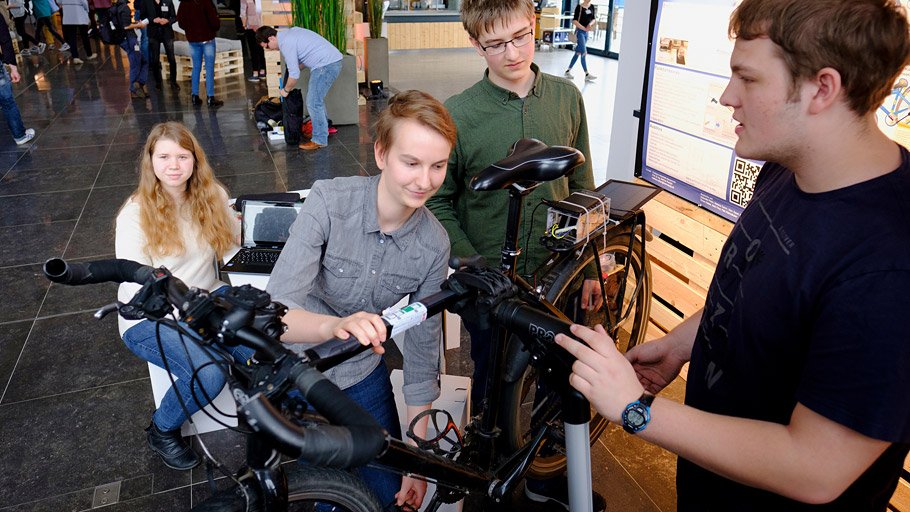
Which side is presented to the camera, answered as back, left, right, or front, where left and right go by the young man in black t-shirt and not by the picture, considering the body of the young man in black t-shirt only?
left

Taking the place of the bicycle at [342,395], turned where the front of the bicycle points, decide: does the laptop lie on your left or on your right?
on your right

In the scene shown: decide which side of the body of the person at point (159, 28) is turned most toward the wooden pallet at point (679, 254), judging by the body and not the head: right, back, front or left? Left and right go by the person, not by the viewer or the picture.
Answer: front

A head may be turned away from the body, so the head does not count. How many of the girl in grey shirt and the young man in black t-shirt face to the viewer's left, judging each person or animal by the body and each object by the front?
1

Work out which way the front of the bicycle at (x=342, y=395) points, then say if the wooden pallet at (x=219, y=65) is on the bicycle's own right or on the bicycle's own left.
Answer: on the bicycle's own right

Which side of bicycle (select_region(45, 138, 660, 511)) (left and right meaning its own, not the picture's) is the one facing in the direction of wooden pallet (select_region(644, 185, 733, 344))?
back

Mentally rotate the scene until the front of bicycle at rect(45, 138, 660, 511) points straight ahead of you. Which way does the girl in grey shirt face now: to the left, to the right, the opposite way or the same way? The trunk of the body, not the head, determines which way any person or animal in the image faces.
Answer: to the left

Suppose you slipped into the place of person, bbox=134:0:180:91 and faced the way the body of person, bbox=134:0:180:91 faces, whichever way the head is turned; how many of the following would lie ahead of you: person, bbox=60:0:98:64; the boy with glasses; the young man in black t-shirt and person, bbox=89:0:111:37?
2
